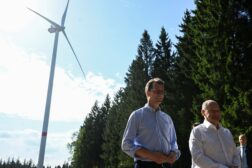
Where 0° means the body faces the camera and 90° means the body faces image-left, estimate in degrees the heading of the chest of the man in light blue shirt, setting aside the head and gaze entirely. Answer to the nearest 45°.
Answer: approximately 315°

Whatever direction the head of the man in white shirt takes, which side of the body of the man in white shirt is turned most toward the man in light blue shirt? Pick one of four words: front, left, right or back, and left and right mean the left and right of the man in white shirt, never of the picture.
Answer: right

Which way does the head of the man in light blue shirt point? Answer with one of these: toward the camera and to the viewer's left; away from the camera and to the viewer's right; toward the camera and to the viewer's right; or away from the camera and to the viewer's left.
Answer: toward the camera and to the viewer's right

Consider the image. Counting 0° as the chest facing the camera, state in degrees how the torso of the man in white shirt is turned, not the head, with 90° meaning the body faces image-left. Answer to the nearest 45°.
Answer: approximately 315°

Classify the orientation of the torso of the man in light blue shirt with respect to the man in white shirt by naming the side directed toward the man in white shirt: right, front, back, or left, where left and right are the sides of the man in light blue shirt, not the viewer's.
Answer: left
